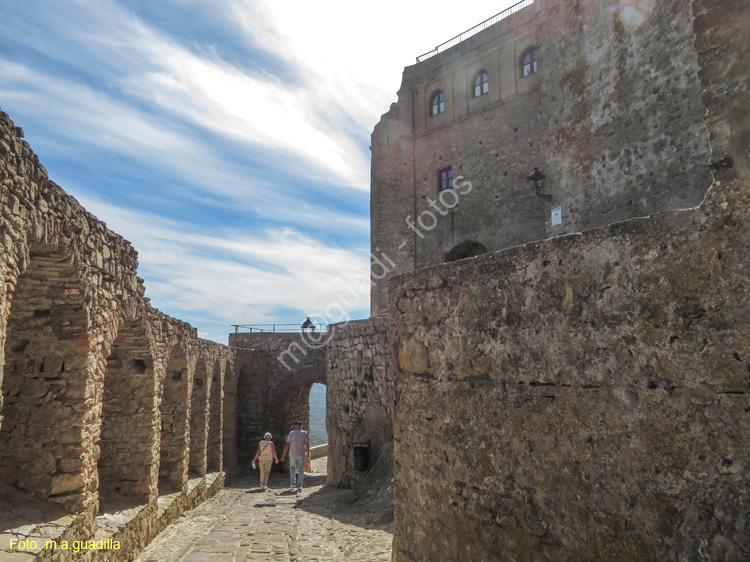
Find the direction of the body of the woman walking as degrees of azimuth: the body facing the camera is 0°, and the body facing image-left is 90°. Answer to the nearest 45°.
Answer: approximately 180°

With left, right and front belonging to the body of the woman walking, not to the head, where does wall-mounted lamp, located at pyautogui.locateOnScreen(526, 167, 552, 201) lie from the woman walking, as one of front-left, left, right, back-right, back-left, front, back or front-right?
right

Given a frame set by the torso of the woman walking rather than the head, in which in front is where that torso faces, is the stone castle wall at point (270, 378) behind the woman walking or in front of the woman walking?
in front

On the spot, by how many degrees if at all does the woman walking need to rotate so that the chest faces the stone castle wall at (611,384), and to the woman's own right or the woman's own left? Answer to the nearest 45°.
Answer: approximately 180°

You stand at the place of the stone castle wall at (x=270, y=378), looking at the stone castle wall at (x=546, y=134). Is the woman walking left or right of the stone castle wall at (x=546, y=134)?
right
